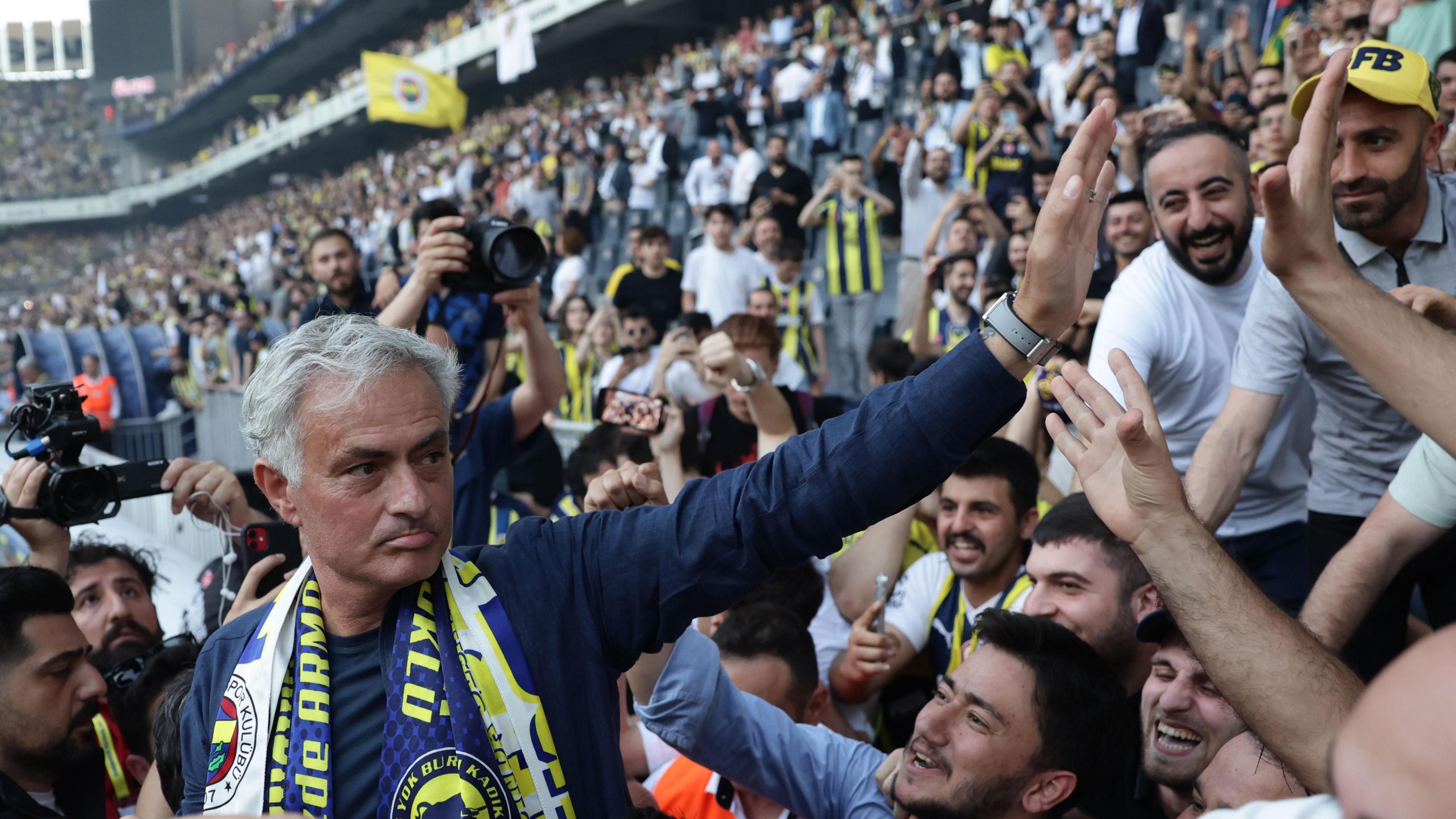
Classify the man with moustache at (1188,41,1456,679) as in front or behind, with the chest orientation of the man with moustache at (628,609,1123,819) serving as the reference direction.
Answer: behind

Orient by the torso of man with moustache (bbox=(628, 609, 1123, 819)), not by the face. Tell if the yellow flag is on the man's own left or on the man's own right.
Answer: on the man's own right

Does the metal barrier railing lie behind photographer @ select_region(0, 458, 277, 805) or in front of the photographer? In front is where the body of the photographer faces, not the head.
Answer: behind

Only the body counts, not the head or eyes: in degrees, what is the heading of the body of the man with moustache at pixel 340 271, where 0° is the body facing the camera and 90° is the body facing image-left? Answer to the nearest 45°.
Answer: approximately 0°

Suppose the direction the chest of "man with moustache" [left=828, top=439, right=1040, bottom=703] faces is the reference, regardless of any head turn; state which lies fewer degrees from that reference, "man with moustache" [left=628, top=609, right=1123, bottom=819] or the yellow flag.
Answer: the man with moustache

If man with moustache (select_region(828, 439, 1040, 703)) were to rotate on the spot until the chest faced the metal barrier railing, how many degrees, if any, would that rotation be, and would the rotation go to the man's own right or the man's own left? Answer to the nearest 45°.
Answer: approximately 90° to the man's own right

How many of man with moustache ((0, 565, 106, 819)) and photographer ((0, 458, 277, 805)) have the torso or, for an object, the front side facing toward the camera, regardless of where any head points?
1

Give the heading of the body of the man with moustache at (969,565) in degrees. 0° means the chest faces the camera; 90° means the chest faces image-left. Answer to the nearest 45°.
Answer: approximately 45°
